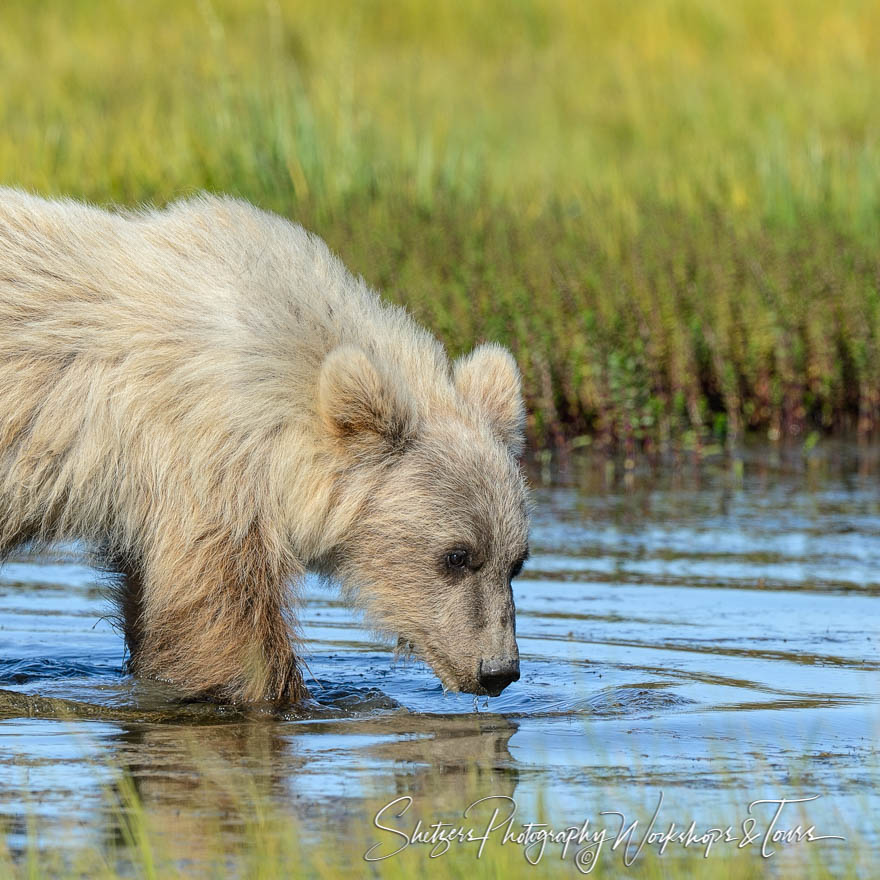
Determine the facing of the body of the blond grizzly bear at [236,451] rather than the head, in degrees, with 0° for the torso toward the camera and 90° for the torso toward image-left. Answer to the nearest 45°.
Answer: approximately 270°
